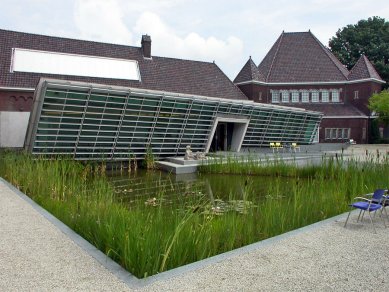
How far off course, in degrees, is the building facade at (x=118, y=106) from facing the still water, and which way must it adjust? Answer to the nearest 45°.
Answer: approximately 45° to its right

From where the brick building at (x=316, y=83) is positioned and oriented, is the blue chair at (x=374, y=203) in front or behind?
in front

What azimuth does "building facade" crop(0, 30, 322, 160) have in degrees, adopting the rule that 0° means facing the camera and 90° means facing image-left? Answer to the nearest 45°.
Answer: approximately 315°

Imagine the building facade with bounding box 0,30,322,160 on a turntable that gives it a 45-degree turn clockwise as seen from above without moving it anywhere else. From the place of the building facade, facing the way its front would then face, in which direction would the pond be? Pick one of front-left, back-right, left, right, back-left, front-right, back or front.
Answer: front

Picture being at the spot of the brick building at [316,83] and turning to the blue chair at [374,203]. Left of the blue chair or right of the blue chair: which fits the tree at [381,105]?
left

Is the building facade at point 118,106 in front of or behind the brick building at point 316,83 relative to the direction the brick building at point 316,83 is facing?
in front

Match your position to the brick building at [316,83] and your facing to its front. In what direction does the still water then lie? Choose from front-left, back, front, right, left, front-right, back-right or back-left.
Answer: front

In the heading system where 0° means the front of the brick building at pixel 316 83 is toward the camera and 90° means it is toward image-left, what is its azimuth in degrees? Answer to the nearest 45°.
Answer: approximately 0°

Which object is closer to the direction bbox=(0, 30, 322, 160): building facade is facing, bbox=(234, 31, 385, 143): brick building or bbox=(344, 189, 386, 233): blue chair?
the blue chair

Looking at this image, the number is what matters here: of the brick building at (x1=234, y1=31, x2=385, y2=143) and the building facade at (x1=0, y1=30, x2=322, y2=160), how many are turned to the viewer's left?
0
